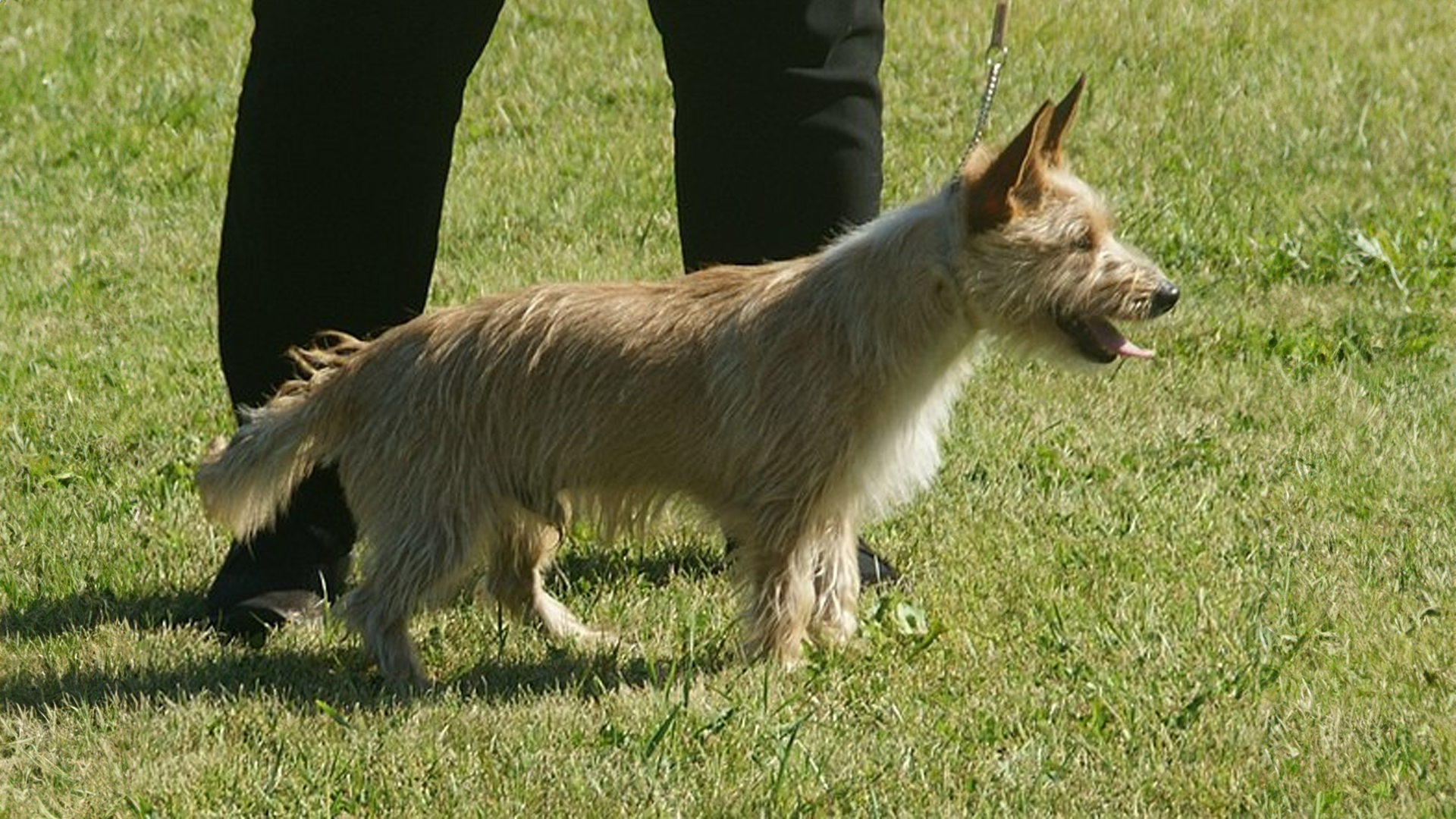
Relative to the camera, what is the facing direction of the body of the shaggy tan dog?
to the viewer's right
